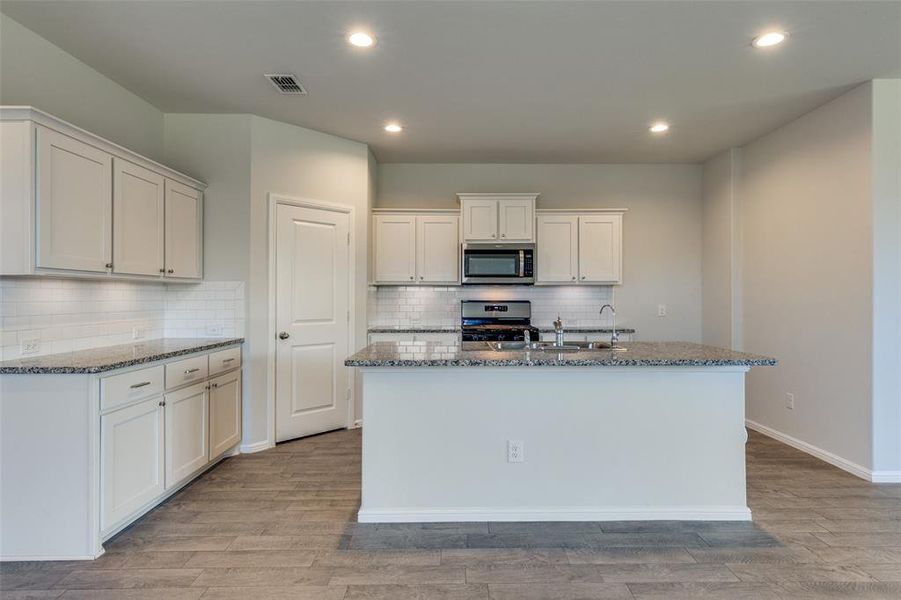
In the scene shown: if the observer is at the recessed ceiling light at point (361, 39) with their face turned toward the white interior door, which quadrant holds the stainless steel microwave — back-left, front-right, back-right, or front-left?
front-right

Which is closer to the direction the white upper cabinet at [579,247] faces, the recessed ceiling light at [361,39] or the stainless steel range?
the recessed ceiling light

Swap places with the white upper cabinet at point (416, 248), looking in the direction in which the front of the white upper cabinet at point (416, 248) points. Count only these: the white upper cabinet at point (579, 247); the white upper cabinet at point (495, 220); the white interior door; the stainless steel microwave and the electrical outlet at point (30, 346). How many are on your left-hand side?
3

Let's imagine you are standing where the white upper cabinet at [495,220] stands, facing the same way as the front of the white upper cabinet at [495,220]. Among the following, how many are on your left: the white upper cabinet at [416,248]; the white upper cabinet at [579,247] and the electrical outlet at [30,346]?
1

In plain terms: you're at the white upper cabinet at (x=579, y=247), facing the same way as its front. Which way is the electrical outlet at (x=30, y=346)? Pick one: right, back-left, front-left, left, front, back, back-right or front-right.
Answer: front-right

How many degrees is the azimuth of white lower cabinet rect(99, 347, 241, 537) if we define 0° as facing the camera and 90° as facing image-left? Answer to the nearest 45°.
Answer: approximately 315°

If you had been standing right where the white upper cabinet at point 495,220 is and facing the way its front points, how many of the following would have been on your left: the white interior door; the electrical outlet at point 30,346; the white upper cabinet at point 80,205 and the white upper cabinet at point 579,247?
1

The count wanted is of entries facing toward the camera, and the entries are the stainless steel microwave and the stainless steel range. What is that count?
2

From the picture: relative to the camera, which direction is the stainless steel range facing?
toward the camera

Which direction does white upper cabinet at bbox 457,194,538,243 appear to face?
toward the camera

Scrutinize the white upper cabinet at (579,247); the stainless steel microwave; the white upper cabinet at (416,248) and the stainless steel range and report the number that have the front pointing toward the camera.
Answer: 4

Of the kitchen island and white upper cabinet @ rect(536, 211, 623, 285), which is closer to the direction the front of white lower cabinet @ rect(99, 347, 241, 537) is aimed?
the kitchen island

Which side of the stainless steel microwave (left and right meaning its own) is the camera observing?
front
